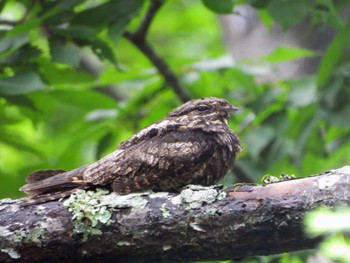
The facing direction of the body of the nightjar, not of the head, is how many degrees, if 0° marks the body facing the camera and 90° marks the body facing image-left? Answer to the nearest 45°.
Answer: approximately 270°

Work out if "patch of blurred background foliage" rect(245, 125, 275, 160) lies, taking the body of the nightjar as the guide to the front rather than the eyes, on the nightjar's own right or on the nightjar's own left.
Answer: on the nightjar's own left

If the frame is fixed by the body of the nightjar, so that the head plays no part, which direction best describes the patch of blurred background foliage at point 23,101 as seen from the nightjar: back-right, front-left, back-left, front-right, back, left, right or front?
back-left

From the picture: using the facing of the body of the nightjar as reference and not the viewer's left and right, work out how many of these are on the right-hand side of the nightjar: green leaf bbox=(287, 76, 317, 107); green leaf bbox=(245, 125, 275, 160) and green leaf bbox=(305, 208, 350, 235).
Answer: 1

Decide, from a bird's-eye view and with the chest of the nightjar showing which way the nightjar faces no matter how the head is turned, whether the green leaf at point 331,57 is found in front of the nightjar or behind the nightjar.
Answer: in front

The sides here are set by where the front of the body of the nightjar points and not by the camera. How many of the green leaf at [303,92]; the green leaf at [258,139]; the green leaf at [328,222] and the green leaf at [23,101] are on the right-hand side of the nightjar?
1

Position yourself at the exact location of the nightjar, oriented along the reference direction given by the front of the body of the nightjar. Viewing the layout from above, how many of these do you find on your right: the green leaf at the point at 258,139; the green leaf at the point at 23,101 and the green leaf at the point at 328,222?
1

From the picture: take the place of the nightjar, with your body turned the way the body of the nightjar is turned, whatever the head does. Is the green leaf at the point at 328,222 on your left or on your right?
on your right

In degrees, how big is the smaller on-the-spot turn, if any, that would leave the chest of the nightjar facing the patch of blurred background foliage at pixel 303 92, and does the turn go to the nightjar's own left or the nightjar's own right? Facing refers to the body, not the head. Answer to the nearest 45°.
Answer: approximately 45° to the nightjar's own left
